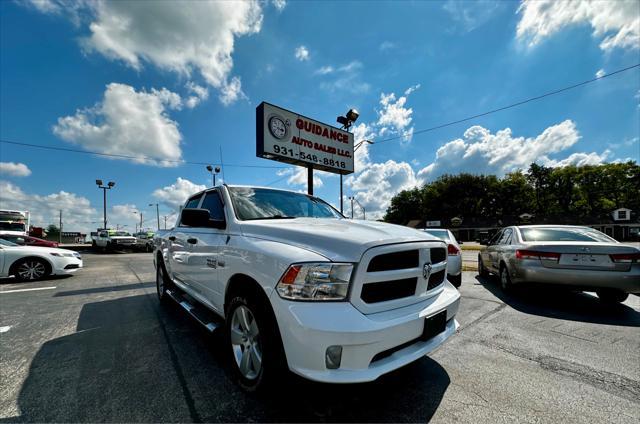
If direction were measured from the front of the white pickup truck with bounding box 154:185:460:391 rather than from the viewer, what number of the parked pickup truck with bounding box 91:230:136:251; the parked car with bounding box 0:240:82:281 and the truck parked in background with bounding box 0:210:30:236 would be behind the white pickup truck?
3

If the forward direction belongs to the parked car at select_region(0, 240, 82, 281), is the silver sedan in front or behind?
in front

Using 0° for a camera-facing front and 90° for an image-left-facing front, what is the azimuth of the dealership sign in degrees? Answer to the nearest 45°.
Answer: approximately 315°

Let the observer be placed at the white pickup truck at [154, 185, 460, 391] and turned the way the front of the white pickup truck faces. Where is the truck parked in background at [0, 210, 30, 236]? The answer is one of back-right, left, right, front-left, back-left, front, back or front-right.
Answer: back

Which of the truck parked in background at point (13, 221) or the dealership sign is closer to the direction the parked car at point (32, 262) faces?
the dealership sign

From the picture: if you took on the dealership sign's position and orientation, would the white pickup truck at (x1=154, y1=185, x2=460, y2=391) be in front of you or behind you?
in front

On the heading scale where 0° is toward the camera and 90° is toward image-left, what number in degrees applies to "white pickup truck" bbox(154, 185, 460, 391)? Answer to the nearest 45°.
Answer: approximately 315°

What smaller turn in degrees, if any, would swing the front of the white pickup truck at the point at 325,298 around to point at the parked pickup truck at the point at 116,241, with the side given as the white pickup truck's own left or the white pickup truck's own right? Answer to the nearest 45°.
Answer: approximately 180°

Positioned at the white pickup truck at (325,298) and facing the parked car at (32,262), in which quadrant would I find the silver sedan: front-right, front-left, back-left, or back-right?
back-right

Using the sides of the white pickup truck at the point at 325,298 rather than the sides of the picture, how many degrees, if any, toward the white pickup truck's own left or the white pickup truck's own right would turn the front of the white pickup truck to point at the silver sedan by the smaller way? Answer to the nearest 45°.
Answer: approximately 90° to the white pickup truck's own left

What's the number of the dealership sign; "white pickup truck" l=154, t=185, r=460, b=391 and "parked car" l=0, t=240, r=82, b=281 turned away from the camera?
0

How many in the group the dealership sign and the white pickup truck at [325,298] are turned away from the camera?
0
